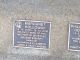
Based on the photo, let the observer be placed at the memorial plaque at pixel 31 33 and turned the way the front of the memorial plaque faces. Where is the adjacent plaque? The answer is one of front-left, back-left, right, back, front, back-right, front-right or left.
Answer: left

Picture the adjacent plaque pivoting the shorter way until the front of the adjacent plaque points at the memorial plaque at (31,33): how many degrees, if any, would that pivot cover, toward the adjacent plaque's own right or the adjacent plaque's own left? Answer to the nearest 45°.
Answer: approximately 90° to the adjacent plaque's own right

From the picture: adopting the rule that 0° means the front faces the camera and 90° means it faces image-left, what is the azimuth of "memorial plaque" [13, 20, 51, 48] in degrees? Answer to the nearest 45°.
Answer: approximately 0°

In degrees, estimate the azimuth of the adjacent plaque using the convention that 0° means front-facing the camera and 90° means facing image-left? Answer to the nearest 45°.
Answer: approximately 0°

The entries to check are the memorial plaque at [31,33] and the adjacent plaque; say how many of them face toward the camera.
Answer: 2
